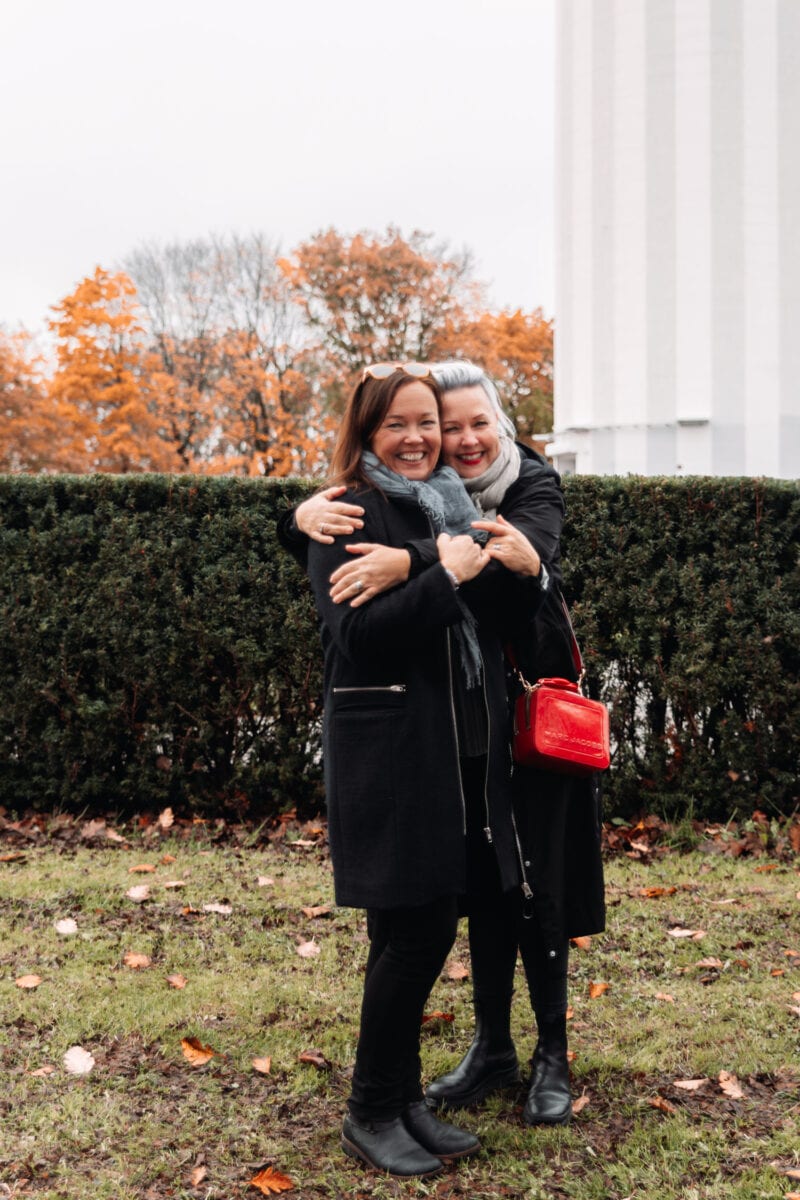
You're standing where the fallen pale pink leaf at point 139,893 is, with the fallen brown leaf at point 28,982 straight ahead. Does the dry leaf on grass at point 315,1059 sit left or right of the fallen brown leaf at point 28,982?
left

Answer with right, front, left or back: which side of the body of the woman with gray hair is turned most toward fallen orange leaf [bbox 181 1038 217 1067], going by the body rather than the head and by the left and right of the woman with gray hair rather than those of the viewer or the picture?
right

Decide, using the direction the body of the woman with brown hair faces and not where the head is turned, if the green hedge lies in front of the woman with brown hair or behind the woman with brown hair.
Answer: behind

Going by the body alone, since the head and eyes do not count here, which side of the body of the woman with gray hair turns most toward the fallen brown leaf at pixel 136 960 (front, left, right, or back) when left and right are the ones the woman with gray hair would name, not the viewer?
right

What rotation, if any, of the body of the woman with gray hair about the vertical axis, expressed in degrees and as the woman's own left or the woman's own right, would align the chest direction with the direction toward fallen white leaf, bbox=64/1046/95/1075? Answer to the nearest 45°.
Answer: approximately 45° to the woman's own right

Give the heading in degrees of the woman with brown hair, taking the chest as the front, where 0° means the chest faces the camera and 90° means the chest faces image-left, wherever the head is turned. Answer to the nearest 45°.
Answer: approximately 315°
